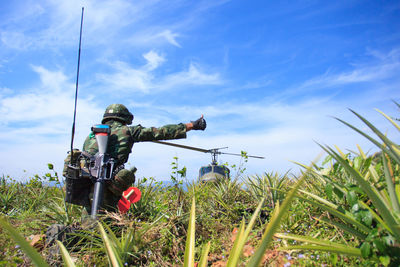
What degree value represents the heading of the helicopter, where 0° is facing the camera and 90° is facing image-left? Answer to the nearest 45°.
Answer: approximately 0°

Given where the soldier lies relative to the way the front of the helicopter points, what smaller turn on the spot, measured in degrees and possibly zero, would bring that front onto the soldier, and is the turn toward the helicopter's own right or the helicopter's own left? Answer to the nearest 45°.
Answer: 0° — it already faces them
